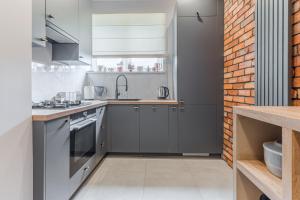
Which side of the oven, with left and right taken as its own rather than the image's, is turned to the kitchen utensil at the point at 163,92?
left

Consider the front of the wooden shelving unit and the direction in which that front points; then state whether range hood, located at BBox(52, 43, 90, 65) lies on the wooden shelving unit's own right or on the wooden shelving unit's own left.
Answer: on the wooden shelving unit's own right

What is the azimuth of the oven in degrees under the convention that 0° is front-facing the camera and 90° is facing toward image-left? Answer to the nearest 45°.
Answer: approximately 315°

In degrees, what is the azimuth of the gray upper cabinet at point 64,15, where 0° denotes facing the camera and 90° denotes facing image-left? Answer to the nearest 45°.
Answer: approximately 315°

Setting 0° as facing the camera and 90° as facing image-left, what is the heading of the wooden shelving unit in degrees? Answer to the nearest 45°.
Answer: approximately 45°
